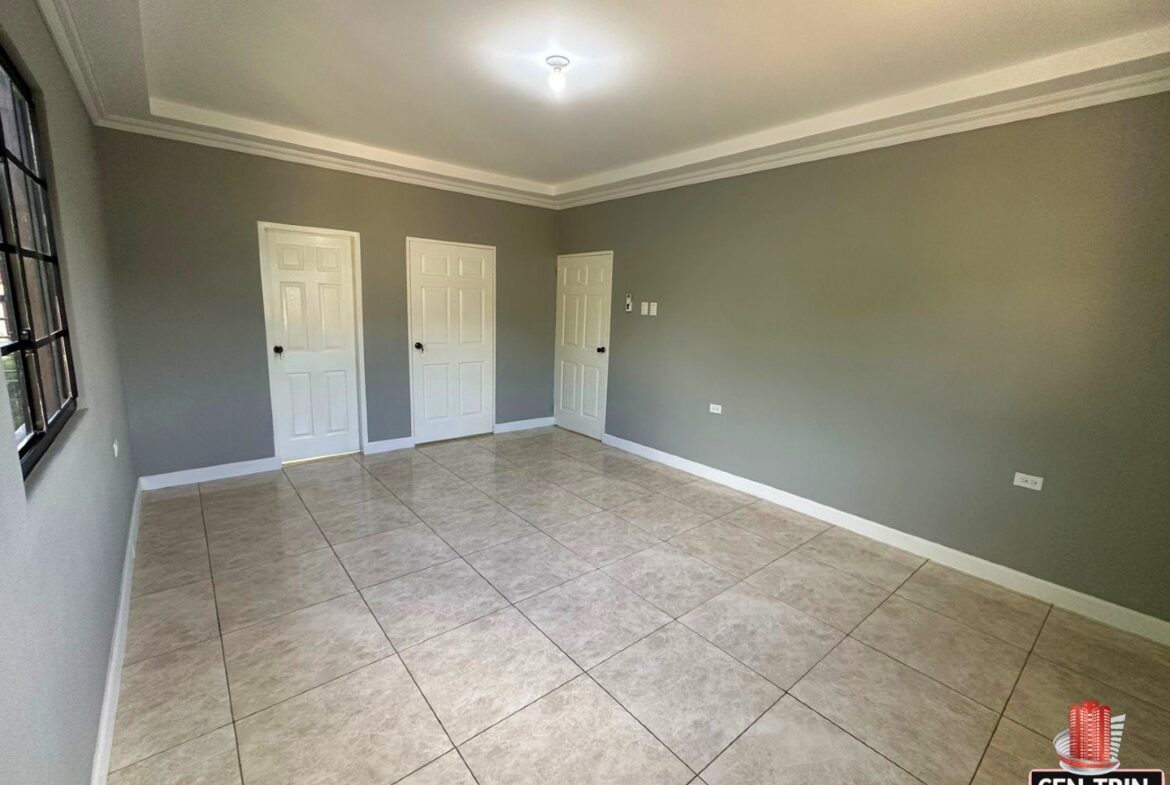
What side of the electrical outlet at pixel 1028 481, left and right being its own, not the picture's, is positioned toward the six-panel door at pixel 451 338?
right

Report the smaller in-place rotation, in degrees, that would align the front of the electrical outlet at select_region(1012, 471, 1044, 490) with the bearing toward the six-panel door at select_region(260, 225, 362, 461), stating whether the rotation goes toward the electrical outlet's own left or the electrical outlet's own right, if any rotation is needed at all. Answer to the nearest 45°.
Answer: approximately 45° to the electrical outlet's own right

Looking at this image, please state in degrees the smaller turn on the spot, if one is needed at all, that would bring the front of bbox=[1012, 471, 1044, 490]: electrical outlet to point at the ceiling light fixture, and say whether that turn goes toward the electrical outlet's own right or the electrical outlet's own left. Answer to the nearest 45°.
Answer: approximately 45° to the electrical outlet's own right

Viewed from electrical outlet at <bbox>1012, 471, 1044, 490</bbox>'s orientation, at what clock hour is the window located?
The window is roughly at 1 o'clock from the electrical outlet.

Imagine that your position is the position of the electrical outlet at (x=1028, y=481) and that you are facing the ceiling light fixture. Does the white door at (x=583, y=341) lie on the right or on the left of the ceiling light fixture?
right

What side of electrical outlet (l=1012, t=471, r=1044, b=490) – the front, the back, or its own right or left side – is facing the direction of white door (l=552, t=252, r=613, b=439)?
right
